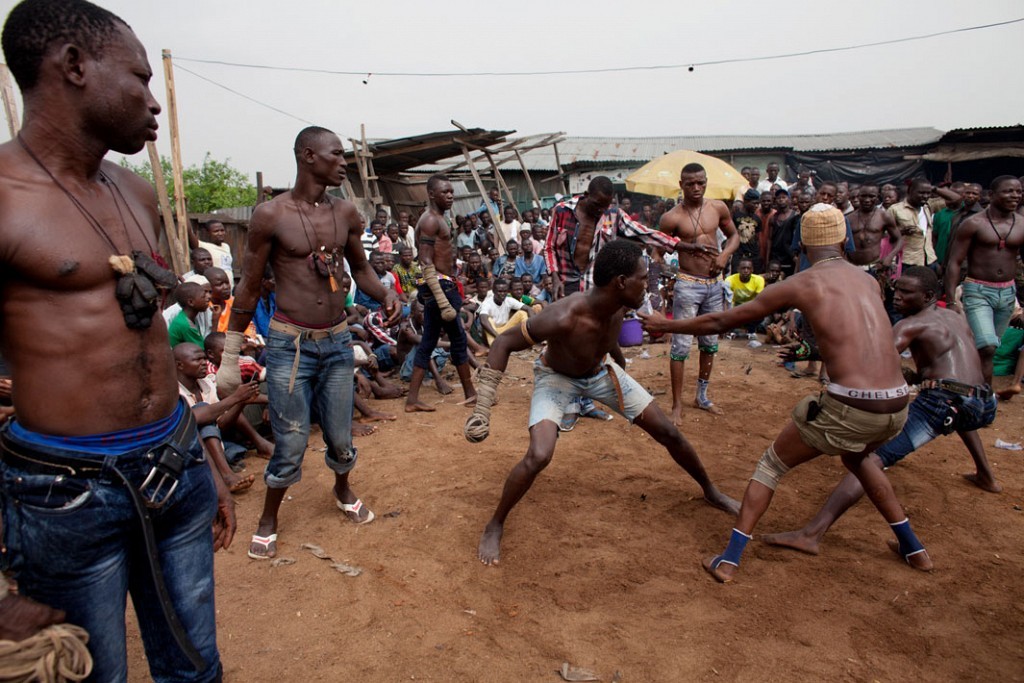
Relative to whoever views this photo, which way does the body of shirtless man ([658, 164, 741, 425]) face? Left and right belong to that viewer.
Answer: facing the viewer

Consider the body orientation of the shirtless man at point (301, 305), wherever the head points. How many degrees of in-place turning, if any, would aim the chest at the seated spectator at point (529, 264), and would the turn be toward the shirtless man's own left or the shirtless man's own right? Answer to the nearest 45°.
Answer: approximately 90° to the shirtless man's own left

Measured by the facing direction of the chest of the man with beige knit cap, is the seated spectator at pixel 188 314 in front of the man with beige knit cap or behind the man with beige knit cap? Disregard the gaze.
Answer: in front

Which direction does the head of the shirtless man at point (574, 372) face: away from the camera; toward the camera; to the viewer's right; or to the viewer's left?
to the viewer's right

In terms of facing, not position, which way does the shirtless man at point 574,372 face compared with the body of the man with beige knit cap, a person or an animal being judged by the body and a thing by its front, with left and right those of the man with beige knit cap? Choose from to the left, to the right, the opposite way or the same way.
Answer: the opposite way

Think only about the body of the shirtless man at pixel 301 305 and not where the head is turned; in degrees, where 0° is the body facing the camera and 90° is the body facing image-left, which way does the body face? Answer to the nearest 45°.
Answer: approximately 315°

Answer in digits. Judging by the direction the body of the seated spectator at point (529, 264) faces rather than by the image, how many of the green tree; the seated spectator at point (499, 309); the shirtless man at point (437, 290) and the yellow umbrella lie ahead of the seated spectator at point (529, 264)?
2

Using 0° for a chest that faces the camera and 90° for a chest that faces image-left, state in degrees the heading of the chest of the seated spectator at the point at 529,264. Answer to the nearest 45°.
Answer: approximately 0°

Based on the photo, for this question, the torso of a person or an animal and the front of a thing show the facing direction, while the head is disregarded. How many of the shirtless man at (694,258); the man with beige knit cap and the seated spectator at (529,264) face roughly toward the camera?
2

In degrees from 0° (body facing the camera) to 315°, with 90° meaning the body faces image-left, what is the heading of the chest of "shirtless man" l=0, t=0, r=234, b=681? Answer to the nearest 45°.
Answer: approximately 315°

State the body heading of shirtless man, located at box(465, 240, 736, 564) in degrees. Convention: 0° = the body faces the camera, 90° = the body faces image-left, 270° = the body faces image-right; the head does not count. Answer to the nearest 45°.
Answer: approximately 315°

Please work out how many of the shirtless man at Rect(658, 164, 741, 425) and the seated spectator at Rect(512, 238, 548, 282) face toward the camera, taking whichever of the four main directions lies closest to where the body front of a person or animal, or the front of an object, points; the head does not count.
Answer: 2

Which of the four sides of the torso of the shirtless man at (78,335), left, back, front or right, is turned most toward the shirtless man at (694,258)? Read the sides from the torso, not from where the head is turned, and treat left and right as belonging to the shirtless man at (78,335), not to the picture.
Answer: left

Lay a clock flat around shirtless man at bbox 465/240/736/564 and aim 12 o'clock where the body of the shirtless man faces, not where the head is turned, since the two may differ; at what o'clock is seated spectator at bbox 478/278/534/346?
The seated spectator is roughly at 7 o'clock from the shirtless man.
